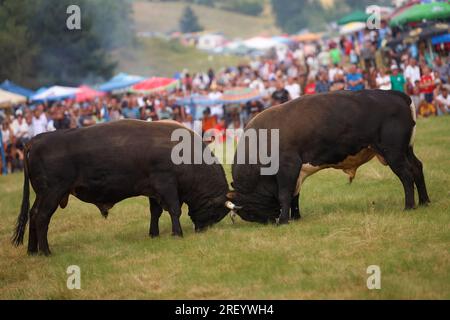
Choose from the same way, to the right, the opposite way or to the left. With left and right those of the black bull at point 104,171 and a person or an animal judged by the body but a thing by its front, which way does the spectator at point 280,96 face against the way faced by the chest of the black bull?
to the right

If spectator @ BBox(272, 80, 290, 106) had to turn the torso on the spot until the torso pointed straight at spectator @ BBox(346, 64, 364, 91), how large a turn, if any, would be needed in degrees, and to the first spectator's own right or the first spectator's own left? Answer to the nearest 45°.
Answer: approximately 90° to the first spectator's own left

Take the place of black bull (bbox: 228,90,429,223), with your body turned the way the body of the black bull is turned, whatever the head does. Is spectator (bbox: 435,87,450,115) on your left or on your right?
on your right

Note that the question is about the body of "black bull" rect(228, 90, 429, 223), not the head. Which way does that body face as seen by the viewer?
to the viewer's left

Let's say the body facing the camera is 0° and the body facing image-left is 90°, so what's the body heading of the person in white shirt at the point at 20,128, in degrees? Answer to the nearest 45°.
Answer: approximately 0°

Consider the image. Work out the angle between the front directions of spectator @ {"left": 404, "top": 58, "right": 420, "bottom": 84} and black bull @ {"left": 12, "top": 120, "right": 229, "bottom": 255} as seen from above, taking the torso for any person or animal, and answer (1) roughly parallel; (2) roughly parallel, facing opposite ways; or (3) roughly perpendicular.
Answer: roughly perpendicular

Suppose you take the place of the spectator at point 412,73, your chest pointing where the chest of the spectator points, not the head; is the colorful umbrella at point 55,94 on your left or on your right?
on your right

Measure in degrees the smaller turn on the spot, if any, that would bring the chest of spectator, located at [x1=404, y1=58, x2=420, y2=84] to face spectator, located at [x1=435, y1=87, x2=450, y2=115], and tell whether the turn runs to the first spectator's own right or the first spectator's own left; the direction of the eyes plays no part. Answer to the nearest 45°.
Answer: approximately 45° to the first spectator's own left

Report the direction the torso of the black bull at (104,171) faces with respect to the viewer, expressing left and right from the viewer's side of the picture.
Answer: facing to the right of the viewer
